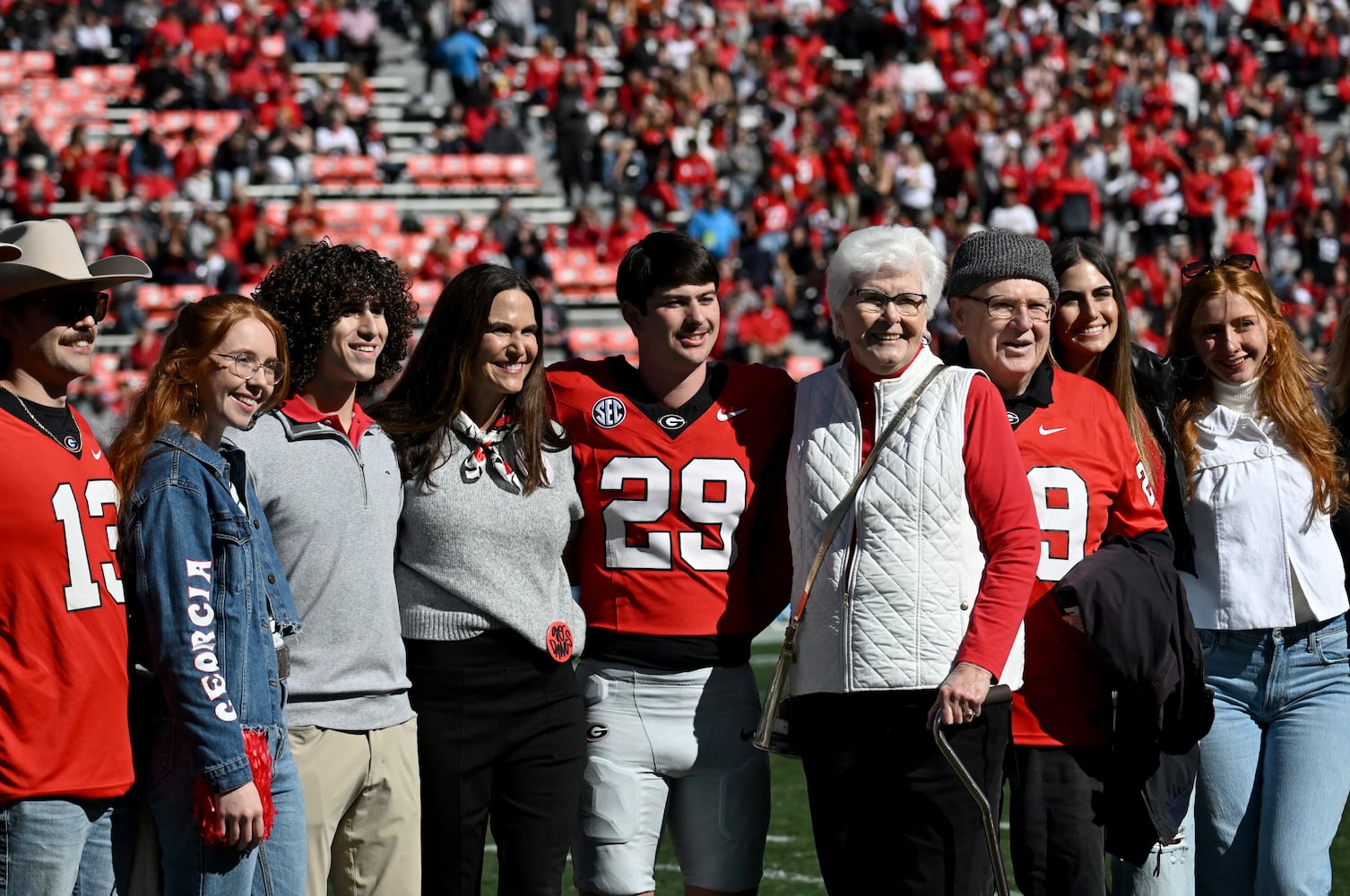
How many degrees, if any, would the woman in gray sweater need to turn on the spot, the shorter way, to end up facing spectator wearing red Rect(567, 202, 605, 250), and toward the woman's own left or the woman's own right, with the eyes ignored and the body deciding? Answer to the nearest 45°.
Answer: approximately 135° to the woman's own left

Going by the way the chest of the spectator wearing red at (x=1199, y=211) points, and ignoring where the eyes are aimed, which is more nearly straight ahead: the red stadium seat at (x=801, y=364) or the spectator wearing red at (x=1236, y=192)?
the red stadium seat

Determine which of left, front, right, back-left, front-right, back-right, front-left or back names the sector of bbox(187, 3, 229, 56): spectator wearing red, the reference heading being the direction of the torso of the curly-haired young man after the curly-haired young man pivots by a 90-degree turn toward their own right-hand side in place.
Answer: back-right

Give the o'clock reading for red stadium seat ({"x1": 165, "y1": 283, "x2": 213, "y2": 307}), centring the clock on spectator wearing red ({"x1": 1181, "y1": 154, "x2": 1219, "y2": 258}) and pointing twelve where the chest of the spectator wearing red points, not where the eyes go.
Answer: The red stadium seat is roughly at 2 o'clock from the spectator wearing red.

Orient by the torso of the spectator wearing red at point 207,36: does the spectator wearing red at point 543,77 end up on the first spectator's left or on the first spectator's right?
on the first spectator's left

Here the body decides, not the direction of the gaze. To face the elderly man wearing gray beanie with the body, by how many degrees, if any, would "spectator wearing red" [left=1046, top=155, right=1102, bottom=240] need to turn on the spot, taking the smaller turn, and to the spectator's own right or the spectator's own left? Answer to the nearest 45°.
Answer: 0° — they already face them

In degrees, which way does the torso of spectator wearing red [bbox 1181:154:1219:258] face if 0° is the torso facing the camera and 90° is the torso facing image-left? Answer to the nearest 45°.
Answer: approximately 0°
